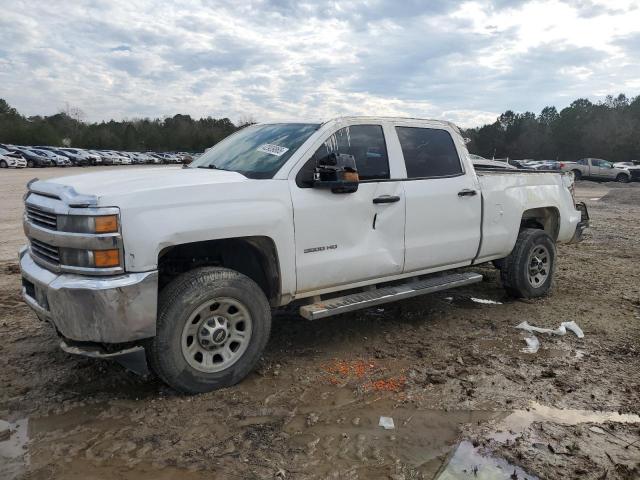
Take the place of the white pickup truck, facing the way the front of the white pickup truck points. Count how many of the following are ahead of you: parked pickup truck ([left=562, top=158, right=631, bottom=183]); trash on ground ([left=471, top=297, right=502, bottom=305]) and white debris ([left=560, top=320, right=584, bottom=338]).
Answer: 0

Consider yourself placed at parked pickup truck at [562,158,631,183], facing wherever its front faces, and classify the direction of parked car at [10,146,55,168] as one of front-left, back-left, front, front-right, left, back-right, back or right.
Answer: back

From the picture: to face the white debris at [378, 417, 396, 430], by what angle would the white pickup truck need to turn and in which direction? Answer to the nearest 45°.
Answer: approximately 90° to its left

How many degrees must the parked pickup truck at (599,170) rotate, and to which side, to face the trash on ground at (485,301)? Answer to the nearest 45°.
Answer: approximately 90° to its right

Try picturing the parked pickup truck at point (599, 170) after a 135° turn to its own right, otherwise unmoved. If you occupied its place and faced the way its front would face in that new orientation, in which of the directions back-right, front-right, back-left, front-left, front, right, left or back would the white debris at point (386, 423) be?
front-left

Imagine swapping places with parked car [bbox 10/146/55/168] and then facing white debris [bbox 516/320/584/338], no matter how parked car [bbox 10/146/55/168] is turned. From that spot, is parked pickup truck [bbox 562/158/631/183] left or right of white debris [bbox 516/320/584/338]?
left

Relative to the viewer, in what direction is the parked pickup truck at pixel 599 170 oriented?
to the viewer's right

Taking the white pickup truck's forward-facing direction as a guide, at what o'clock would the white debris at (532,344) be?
The white debris is roughly at 7 o'clock from the white pickup truck.

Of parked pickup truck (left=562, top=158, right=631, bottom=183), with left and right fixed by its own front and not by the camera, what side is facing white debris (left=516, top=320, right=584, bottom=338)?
right

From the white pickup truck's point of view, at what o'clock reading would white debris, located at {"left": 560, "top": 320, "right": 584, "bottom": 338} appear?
The white debris is roughly at 7 o'clock from the white pickup truck.

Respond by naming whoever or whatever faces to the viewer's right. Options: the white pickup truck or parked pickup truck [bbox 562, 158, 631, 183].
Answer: the parked pickup truck

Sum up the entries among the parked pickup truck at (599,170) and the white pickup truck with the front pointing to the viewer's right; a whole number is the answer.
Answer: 1

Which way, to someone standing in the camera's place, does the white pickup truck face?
facing the viewer and to the left of the viewer

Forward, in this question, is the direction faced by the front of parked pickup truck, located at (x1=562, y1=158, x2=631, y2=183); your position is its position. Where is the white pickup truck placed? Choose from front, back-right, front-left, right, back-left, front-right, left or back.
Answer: right

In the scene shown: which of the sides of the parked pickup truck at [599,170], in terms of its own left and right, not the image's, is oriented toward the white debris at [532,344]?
right

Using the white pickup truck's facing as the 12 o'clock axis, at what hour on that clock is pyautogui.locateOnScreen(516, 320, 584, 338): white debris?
The white debris is roughly at 7 o'clock from the white pickup truck.
